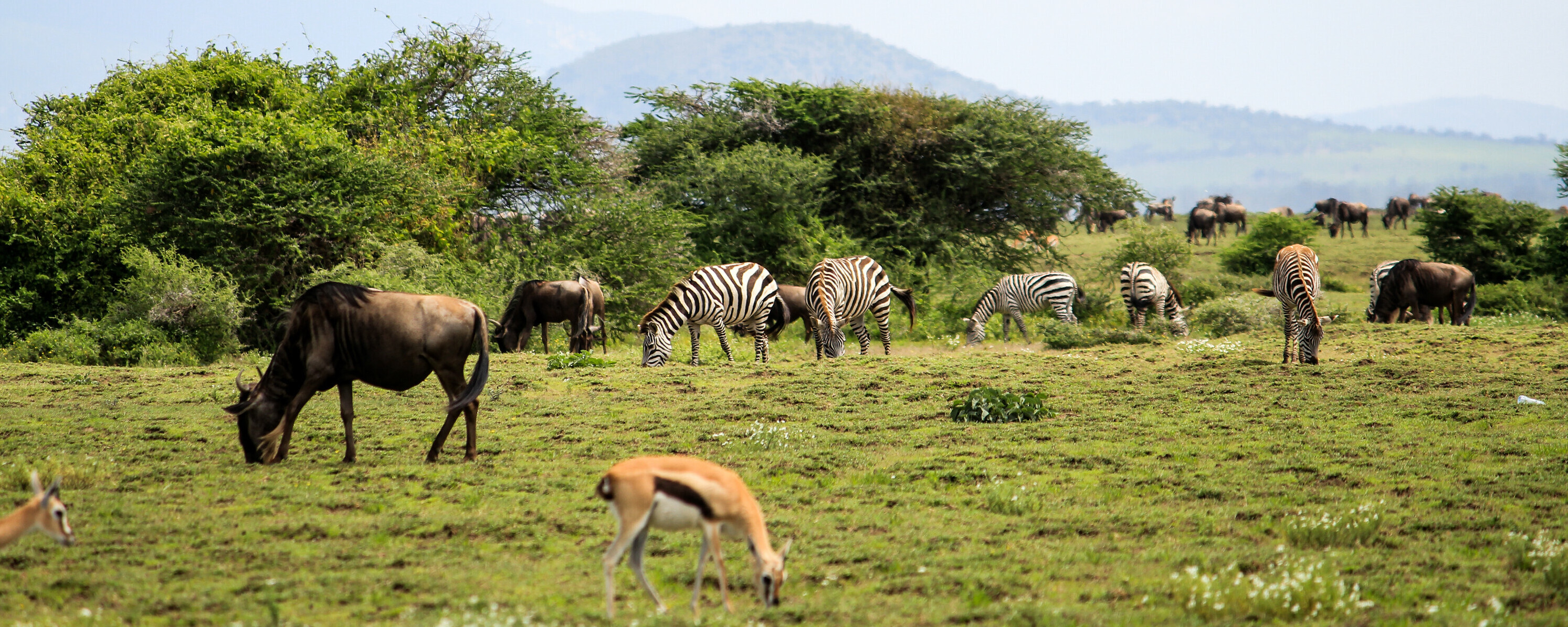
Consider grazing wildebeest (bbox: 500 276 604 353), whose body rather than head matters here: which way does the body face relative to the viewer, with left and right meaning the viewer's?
facing to the left of the viewer

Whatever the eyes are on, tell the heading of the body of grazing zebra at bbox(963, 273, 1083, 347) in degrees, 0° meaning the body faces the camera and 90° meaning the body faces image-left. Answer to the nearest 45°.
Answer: approximately 90°

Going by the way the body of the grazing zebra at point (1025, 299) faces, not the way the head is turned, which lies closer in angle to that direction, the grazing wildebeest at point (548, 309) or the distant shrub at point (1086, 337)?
the grazing wildebeest

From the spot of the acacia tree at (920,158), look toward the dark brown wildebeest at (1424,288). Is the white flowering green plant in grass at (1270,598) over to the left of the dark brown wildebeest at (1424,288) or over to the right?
right

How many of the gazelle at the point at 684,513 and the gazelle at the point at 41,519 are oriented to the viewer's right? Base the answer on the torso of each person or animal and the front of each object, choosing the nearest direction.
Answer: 2

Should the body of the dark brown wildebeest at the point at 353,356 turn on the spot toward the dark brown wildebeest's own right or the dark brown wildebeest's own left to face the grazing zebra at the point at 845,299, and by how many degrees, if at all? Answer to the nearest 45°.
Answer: approximately 135° to the dark brown wildebeest's own right

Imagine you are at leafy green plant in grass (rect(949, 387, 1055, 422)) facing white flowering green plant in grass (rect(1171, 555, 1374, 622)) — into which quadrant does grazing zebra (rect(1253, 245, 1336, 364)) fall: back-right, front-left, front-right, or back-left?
back-left

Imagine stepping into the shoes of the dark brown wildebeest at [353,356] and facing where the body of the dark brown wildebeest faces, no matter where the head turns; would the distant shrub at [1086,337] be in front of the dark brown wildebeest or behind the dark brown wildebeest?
behind

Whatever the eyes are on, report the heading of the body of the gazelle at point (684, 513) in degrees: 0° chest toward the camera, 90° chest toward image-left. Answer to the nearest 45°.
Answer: approximately 270°

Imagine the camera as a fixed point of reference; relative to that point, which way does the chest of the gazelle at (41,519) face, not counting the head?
to the viewer's right

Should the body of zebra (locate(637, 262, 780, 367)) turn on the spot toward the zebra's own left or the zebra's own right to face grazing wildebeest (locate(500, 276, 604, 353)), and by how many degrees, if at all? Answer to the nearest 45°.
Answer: approximately 45° to the zebra's own right

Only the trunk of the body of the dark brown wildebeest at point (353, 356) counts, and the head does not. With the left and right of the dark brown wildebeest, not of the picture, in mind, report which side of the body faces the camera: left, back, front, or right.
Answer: left

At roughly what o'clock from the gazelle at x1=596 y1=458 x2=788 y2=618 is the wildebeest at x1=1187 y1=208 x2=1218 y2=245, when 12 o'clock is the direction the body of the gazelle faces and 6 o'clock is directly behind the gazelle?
The wildebeest is roughly at 10 o'clock from the gazelle.

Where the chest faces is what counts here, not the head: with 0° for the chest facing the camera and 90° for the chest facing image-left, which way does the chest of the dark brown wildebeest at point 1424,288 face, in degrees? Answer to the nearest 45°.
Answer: approximately 90°

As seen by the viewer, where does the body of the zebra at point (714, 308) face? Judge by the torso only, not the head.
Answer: to the viewer's left
